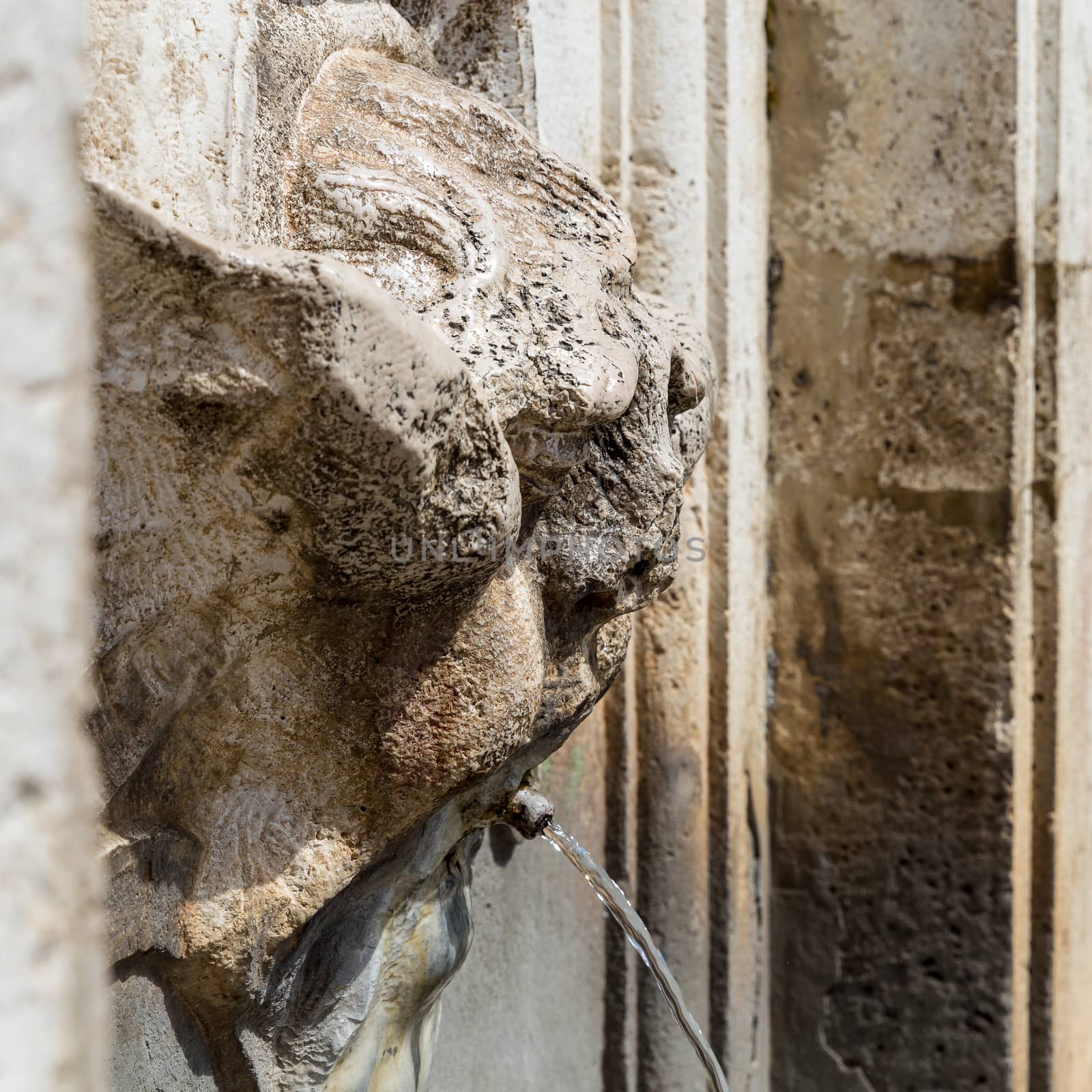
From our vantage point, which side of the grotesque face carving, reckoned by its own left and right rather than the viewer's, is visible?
right
